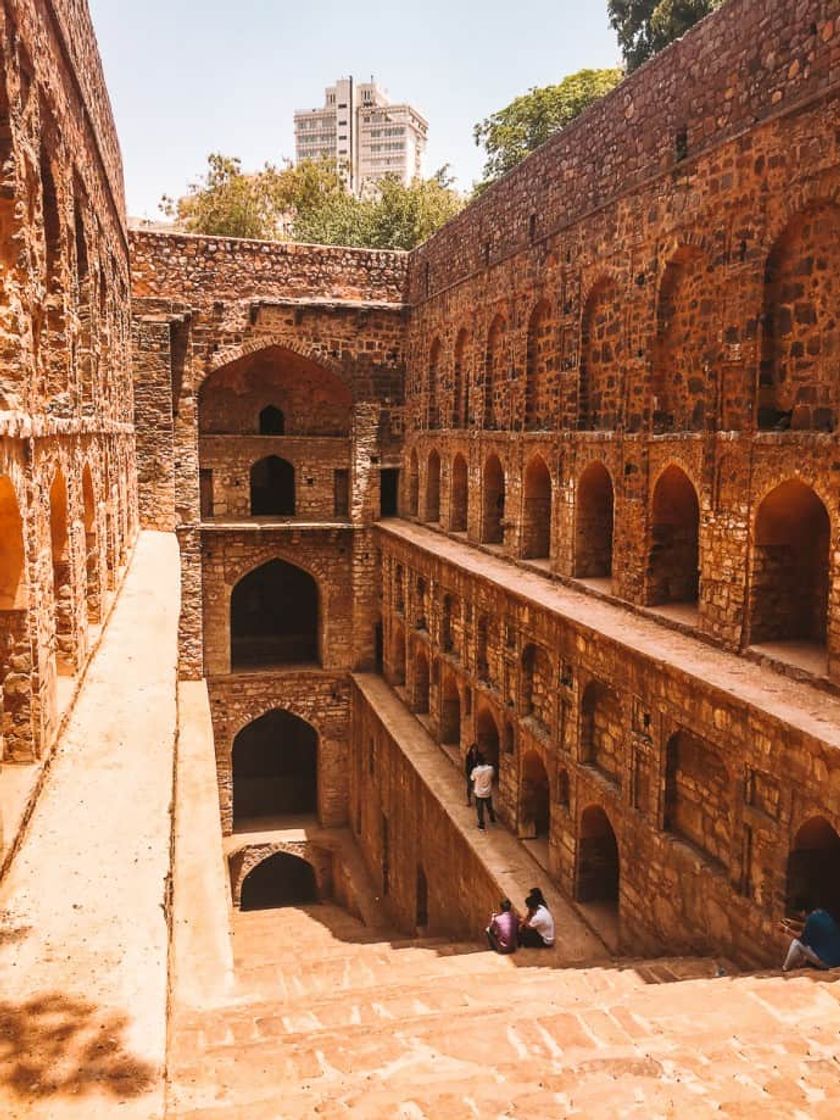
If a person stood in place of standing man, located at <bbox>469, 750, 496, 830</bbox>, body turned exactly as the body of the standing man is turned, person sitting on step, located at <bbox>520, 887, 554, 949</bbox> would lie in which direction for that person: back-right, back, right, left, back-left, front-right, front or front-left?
back-left

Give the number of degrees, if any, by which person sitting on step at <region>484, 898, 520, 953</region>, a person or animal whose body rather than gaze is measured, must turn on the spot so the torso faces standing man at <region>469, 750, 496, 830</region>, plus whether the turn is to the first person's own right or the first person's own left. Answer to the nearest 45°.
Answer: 0° — they already face them

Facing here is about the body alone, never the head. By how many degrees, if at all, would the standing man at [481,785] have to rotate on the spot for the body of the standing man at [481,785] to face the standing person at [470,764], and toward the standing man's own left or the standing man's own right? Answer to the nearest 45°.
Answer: approximately 45° to the standing man's own right

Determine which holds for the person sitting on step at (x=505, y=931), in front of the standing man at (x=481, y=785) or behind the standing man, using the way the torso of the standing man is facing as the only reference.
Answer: behind

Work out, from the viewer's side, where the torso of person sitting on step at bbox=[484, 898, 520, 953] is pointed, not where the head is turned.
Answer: away from the camera
